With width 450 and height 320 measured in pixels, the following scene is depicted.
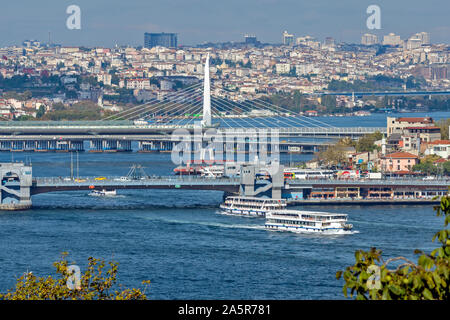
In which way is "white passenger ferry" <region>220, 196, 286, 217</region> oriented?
to the viewer's left

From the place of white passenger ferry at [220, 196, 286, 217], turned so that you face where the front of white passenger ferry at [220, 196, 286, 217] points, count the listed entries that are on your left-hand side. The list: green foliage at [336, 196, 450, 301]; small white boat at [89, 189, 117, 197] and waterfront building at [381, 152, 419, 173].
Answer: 1
